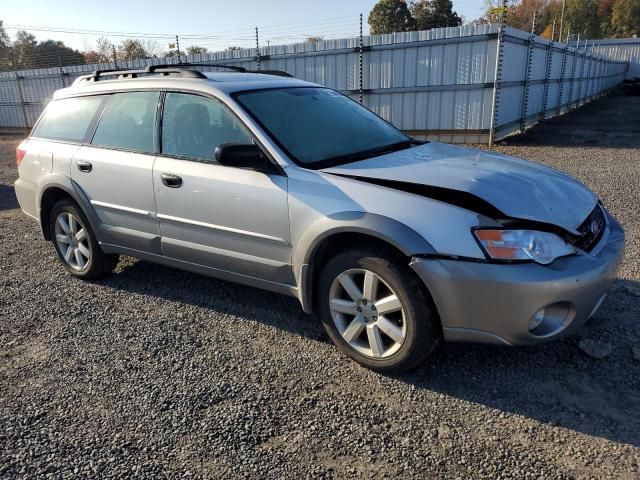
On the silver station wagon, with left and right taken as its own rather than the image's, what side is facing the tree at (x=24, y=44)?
back

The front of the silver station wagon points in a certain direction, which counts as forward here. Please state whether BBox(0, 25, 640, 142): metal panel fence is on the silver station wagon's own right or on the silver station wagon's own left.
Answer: on the silver station wagon's own left

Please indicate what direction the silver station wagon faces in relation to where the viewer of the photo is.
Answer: facing the viewer and to the right of the viewer

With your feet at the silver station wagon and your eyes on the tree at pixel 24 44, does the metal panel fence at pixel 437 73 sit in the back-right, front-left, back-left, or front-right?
front-right

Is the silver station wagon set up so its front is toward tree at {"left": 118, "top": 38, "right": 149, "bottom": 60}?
no
